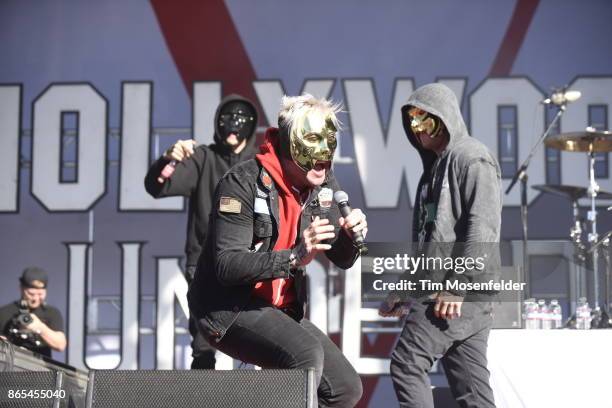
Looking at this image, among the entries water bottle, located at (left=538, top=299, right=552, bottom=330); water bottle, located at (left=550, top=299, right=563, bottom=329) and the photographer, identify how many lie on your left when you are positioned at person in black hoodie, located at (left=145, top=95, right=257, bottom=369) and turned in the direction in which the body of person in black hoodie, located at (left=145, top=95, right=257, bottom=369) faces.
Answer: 2

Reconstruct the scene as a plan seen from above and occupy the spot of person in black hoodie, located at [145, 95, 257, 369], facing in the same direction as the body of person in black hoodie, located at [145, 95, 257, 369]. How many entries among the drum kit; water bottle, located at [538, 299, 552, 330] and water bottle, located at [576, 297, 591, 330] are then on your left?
3

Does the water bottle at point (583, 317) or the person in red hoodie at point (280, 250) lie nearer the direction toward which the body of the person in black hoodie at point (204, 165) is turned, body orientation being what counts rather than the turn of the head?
the person in red hoodie

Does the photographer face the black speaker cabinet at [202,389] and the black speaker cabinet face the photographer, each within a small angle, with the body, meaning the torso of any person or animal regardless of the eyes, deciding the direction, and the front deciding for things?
no

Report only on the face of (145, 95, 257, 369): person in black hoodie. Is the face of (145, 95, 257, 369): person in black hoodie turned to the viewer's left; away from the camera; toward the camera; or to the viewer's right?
toward the camera

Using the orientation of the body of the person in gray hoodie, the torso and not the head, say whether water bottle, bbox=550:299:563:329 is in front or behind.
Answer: behind

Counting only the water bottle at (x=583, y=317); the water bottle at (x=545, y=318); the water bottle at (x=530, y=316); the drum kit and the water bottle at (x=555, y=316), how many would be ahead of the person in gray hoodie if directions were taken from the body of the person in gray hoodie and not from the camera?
0

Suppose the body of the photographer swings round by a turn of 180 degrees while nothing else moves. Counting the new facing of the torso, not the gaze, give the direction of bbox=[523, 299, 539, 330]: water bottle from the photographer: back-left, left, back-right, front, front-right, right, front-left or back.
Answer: back-right

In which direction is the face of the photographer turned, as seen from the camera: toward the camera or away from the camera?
toward the camera

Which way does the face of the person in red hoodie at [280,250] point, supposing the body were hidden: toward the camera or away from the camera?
toward the camera

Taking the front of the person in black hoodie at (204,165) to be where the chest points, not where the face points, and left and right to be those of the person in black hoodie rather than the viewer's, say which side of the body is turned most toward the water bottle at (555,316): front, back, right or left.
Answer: left

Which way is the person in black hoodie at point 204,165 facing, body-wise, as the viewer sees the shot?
toward the camera

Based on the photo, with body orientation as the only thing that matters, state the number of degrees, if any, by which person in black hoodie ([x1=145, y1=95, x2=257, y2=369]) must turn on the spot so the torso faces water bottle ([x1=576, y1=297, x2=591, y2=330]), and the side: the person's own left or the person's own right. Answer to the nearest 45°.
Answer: approximately 90° to the person's own left

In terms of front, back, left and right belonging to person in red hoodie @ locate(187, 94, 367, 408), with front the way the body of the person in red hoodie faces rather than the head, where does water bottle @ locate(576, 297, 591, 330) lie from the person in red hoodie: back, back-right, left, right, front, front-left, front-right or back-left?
left
